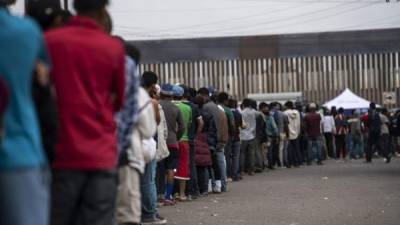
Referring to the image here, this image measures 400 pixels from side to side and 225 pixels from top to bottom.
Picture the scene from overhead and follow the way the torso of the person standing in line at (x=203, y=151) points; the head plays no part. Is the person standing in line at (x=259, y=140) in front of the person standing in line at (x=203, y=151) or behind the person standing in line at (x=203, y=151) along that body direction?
in front

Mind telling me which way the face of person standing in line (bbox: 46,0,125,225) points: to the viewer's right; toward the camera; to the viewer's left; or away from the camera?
away from the camera

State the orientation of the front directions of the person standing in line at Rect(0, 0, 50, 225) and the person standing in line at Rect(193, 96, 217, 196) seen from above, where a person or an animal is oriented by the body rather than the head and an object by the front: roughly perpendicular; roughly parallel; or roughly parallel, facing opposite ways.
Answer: roughly parallel

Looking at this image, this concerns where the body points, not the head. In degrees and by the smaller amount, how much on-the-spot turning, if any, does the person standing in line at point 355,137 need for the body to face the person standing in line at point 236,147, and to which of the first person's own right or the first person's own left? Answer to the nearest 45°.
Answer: approximately 180°

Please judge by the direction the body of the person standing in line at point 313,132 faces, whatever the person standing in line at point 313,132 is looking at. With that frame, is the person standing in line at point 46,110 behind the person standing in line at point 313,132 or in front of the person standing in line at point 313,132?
behind

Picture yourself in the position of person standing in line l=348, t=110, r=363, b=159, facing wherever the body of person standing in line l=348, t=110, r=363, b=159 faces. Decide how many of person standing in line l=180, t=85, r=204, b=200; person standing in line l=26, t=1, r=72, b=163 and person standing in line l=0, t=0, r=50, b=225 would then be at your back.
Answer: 3

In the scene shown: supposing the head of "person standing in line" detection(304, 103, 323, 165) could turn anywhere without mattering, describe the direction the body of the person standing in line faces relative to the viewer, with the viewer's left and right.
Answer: facing away from the viewer

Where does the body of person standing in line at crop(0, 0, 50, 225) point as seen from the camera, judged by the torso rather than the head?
away from the camera

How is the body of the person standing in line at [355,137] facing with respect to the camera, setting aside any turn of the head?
away from the camera

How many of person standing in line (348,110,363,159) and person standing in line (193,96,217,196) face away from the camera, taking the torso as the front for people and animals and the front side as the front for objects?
2

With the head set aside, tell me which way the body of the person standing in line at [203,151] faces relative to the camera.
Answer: away from the camera

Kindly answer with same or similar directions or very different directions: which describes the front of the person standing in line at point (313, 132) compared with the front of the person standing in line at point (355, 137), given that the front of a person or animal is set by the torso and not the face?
same or similar directions
